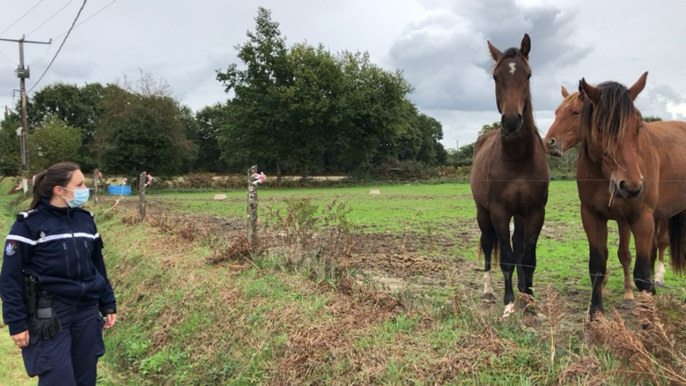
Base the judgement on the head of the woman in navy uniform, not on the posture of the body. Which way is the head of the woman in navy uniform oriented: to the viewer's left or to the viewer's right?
to the viewer's right

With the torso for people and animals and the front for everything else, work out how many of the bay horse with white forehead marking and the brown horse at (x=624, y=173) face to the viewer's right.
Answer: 0

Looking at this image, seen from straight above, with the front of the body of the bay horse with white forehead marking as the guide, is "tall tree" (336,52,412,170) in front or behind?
behind

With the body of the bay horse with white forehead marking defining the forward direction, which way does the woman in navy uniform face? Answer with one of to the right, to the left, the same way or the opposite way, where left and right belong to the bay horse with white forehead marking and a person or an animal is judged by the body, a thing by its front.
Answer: to the left

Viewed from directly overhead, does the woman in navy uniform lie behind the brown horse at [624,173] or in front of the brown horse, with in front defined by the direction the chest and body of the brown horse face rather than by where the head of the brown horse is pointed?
in front

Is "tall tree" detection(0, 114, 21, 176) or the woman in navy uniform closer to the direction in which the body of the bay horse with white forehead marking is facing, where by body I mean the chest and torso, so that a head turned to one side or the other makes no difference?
the woman in navy uniform

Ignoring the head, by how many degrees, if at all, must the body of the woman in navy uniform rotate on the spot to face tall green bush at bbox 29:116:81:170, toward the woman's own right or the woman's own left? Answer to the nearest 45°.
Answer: approximately 135° to the woman's own left

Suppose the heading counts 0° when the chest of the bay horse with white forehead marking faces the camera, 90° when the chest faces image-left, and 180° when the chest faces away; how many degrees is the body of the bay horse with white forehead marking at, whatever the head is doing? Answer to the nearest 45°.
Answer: approximately 0°

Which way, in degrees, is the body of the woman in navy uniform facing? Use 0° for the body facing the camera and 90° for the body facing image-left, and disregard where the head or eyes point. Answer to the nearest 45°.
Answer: approximately 315°

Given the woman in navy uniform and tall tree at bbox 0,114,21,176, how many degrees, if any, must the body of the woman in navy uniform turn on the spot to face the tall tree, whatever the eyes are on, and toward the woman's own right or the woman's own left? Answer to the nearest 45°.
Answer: approximately 135° to the woman's own left

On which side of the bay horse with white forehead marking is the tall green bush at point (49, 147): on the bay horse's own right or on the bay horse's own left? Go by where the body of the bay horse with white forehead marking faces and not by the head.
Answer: on the bay horse's own right
